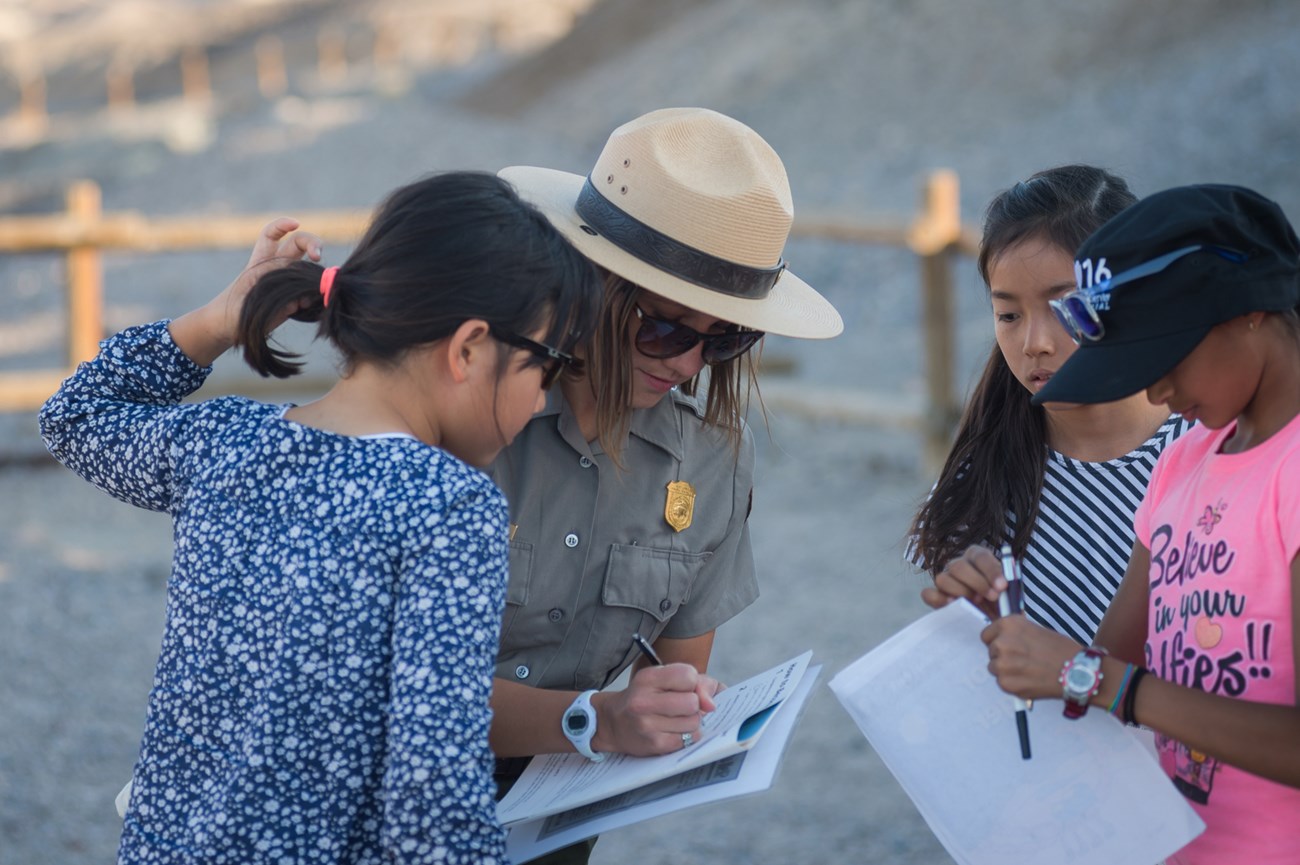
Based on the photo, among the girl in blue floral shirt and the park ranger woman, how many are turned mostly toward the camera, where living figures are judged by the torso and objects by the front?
1

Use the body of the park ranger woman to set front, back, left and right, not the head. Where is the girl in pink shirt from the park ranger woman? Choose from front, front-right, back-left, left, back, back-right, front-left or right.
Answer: front-left

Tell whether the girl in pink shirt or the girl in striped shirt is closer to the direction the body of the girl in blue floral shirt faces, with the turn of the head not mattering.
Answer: the girl in striped shirt

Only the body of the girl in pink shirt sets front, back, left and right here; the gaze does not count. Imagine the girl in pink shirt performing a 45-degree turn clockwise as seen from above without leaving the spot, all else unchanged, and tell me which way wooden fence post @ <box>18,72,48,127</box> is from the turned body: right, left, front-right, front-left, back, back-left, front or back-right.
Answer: front-right

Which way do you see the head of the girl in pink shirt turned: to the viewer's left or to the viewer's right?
to the viewer's left

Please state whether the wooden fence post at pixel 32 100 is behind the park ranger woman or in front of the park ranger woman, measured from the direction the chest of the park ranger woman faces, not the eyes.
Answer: behind

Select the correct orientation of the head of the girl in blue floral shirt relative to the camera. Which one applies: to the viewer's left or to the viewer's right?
to the viewer's right

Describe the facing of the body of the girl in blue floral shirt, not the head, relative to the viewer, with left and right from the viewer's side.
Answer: facing away from the viewer and to the right of the viewer

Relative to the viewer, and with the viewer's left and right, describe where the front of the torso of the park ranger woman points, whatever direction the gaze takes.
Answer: facing the viewer

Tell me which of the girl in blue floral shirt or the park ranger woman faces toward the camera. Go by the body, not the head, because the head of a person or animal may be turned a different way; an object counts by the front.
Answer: the park ranger woman

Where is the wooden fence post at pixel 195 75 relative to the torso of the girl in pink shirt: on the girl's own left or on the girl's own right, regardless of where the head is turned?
on the girl's own right

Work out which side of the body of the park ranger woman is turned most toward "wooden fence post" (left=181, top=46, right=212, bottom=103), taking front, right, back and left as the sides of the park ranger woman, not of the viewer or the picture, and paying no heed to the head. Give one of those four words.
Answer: back

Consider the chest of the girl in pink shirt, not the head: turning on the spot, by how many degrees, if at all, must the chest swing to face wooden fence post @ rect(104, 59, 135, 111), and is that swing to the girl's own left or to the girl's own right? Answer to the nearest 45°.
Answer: approximately 90° to the girl's own right

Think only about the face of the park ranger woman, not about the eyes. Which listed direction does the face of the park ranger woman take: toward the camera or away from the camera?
toward the camera

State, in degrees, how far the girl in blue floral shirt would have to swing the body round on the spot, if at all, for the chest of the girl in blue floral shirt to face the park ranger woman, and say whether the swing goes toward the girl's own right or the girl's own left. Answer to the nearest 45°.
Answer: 0° — they already face them

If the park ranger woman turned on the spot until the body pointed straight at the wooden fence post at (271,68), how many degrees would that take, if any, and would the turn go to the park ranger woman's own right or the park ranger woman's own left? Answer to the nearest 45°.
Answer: approximately 180°

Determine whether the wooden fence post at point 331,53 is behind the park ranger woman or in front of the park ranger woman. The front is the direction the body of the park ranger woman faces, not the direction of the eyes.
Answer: behind
